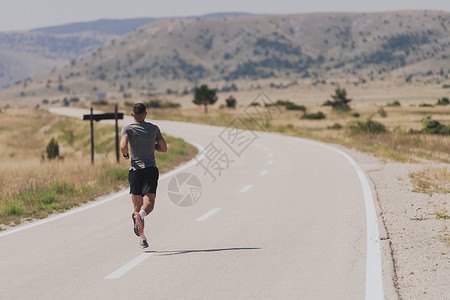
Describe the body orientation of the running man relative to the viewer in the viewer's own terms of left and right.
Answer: facing away from the viewer

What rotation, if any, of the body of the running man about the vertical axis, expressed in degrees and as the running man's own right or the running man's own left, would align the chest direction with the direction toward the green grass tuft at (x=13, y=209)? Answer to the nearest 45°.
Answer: approximately 45° to the running man's own left

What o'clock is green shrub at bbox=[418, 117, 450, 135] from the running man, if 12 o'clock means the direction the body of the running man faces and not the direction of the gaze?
The green shrub is roughly at 1 o'clock from the running man.

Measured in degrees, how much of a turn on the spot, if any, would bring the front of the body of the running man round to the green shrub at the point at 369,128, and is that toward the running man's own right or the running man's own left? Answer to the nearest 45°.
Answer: approximately 45° to the running man's own right
